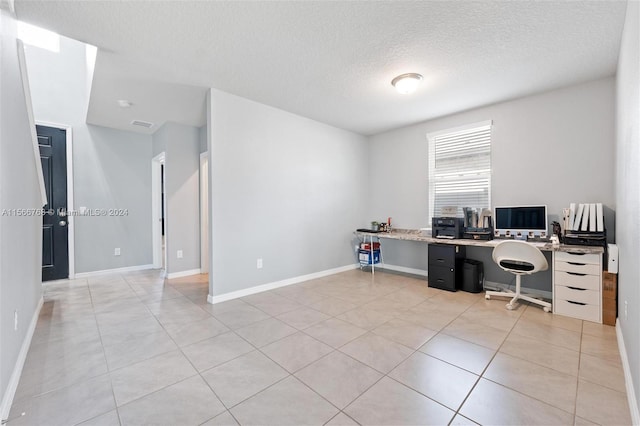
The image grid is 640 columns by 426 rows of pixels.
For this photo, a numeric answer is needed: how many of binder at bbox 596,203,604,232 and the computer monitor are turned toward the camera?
2

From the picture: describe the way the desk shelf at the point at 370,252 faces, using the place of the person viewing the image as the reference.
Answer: facing the viewer and to the left of the viewer

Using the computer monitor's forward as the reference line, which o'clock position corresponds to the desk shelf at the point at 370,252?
The desk shelf is roughly at 3 o'clock from the computer monitor.

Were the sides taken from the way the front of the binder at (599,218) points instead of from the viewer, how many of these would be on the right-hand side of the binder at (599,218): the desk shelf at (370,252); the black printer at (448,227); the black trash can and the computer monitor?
4

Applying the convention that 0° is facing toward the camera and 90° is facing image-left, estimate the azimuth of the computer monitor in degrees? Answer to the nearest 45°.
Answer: approximately 0°

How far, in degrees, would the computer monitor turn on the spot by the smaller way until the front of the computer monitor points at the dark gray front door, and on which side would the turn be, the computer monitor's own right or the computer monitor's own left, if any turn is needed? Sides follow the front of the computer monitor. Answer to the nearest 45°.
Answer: approximately 45° to the computer monitor's own right

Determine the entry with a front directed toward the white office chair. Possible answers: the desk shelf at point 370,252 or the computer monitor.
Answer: the computer monitor

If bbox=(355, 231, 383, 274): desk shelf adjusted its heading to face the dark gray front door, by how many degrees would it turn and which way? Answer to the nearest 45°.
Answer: approximately 45° to its right

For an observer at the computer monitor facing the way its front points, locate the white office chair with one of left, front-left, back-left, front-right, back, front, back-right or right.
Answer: front
